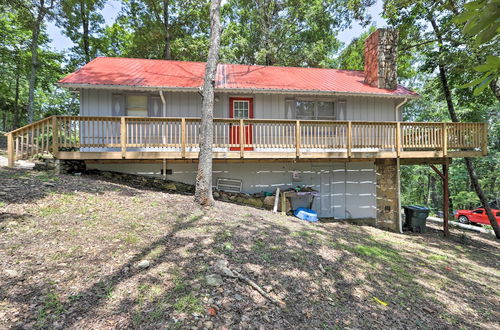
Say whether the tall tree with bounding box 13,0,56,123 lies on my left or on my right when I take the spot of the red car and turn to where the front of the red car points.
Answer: on my left

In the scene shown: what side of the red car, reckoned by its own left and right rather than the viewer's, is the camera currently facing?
left

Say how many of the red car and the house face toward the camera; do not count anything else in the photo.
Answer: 1

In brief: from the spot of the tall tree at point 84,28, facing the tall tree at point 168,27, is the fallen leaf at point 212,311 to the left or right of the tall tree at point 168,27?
right

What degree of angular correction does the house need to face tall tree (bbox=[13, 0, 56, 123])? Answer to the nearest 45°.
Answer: approximately 90° to its right

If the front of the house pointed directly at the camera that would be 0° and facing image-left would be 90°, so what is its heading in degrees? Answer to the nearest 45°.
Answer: approximately 0°

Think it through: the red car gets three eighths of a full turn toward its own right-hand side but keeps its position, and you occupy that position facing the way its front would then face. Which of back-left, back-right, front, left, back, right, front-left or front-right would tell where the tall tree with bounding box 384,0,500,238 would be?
back-right

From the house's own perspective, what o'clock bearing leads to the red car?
The red car is roughly at 8 o'clock from the house.

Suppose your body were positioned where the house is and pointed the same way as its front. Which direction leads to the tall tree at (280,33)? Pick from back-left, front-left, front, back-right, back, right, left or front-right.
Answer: back

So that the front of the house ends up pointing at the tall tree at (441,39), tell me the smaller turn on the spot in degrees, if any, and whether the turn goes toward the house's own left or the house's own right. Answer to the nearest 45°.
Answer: approximately 90° to the house's own left

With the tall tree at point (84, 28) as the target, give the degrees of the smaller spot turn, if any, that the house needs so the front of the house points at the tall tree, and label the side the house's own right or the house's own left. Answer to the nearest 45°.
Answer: approximately 135° to the house's own right
